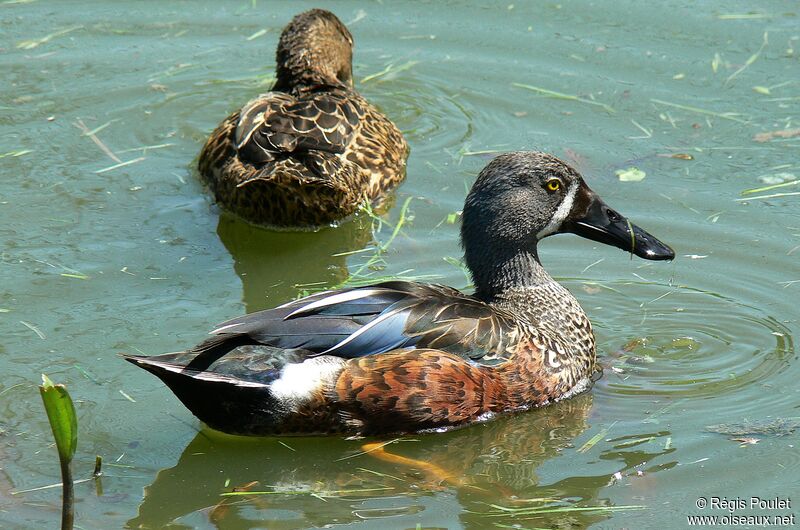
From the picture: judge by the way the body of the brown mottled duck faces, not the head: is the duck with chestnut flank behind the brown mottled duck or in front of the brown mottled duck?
behind

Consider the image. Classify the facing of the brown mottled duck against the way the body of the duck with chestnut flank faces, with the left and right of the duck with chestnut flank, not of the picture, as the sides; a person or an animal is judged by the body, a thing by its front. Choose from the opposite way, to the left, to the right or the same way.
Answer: to the left

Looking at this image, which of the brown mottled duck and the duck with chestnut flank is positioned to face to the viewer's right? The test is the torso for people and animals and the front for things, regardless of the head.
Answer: the duck with chestnut flank

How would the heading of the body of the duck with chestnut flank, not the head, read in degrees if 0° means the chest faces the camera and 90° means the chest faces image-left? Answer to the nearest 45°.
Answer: approximately 270°

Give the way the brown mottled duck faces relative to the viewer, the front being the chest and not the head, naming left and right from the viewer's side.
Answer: facing away from the viewer

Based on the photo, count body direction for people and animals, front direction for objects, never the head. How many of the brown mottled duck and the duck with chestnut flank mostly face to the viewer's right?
1

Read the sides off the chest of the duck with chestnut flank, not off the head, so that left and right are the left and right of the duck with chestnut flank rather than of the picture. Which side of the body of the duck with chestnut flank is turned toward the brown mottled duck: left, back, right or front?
left
